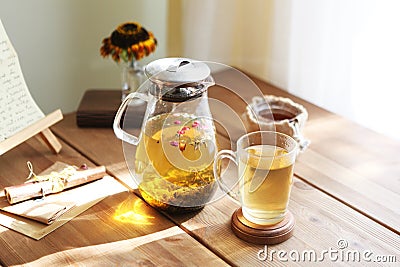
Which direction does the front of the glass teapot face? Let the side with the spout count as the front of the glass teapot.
to the viewer's right
